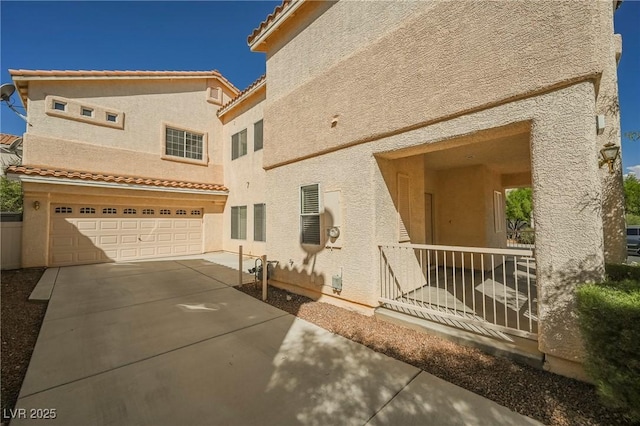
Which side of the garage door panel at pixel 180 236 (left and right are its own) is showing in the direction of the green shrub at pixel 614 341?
front

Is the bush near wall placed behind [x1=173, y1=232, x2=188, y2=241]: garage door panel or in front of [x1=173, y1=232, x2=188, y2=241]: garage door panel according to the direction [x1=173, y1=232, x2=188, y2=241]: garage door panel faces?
in front

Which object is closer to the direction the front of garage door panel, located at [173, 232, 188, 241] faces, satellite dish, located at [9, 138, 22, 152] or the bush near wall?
the bush near wall

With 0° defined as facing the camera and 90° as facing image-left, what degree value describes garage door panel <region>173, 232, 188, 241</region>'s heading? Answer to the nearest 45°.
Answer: approximately 0°

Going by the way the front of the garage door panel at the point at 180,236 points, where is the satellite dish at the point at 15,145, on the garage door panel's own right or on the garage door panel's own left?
on the garage door panel's own right

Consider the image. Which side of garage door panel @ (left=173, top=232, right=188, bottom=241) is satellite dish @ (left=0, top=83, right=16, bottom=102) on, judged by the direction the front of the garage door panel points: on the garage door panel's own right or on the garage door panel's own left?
on the garage door panel's own right

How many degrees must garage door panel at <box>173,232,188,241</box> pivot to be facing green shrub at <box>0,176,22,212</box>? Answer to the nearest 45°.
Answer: approximately 135° to its right
